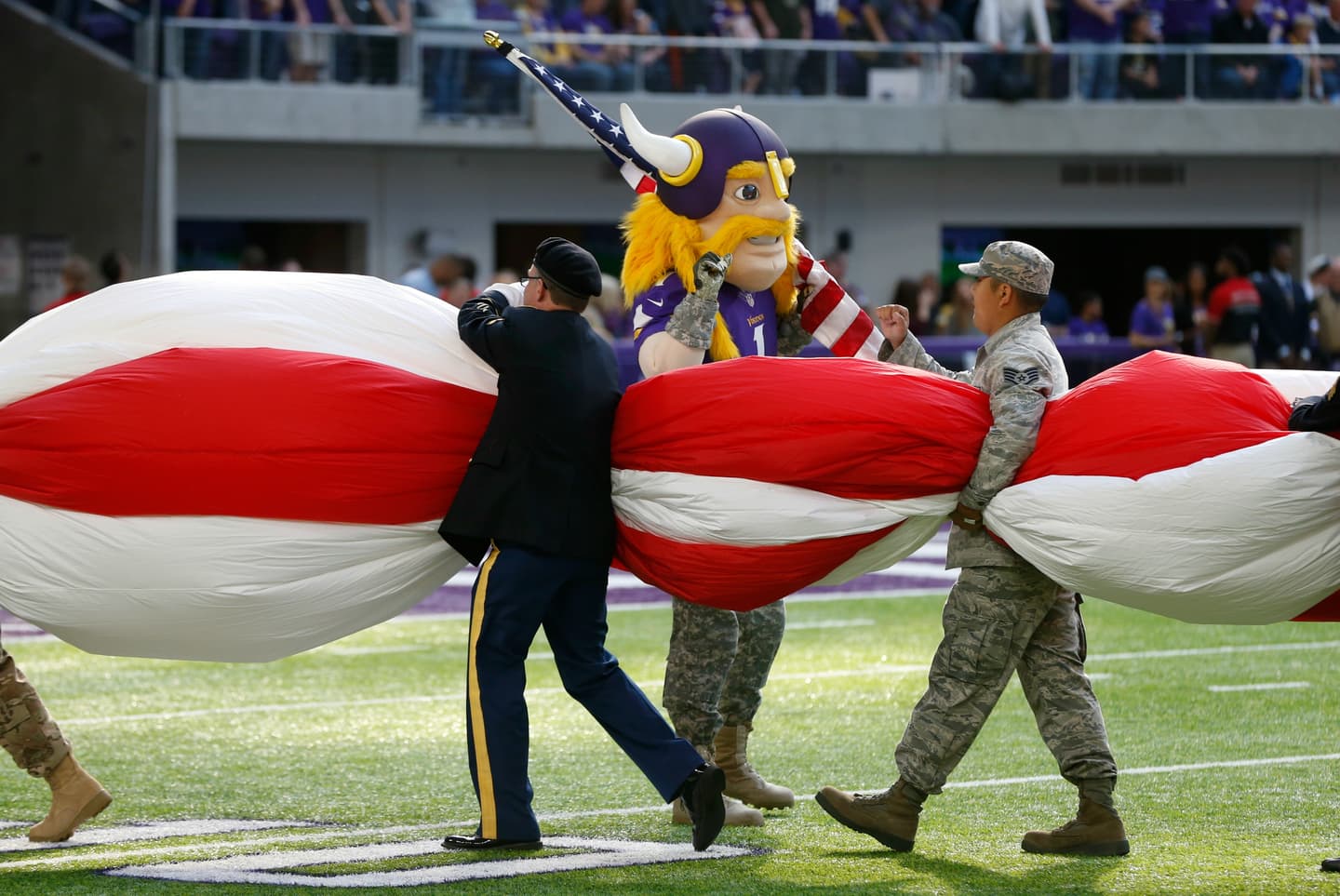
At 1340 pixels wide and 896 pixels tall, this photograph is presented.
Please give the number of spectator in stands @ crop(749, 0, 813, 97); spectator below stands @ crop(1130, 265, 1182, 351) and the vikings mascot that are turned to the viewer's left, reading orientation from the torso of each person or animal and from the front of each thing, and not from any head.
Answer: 0

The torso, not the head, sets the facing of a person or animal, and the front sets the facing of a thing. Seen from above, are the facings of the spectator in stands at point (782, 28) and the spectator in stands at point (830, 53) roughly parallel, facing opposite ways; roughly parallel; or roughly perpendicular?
roughly parallel

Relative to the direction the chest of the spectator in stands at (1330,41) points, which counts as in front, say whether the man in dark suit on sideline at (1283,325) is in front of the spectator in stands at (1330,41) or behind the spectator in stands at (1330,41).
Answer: in front

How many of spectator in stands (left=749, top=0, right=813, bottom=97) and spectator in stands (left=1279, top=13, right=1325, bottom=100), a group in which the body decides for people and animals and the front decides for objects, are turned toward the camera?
2

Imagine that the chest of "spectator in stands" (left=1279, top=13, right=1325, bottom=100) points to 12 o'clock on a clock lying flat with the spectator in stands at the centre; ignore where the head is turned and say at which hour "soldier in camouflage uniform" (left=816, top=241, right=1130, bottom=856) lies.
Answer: The soldier in camouflage uniform is roughly at 12 o'clock from the spectator in stands.

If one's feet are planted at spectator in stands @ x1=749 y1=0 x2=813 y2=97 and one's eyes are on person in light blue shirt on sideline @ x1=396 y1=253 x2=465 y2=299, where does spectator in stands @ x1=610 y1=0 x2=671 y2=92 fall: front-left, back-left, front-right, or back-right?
front-right

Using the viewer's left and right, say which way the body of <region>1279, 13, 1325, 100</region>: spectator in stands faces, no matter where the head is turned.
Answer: facing the viewer

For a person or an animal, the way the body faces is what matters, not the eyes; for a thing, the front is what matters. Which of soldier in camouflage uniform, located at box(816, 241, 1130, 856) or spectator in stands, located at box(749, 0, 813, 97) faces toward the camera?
the spectator in stands

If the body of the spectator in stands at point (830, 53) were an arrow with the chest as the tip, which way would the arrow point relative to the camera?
toward the camera

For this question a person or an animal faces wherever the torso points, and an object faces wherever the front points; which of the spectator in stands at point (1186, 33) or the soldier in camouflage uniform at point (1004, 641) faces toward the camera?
the spectator in stands

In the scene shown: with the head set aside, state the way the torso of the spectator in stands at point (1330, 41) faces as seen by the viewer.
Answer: toward the camera

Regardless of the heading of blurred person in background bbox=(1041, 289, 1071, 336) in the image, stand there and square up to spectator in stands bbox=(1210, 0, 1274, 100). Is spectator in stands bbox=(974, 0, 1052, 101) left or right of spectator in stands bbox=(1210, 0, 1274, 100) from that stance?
left

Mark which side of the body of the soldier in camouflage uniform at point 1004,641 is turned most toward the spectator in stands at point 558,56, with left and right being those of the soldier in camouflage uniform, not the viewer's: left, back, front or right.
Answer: right

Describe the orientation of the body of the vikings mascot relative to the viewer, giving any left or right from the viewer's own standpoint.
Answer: facing the viewer and to the right of the viewer

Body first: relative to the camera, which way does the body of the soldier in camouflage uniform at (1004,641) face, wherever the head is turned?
to the viewer's left
